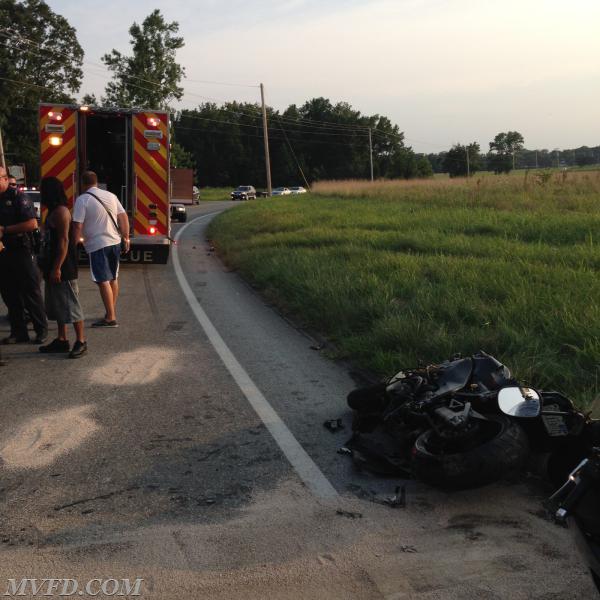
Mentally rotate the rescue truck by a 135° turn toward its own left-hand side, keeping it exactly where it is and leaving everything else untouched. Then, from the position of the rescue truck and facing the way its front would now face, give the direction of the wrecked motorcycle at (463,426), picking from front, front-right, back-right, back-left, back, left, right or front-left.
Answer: front-left

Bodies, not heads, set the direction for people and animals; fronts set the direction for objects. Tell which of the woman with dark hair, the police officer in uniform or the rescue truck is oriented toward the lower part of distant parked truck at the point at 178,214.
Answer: the rescue truck

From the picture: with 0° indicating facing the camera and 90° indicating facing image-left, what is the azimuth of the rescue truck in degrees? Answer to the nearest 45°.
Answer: approximately 180°

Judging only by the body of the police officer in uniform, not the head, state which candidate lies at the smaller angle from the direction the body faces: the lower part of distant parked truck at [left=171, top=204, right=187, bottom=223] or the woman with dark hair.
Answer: the woman with dark hair

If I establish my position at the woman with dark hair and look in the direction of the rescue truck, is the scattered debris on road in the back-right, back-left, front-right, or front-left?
back-right
